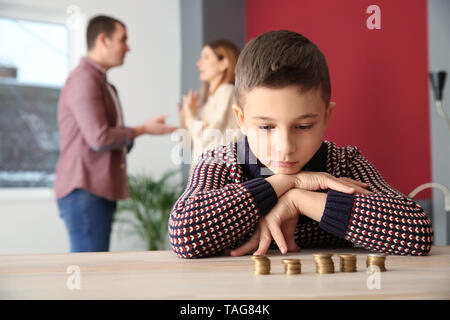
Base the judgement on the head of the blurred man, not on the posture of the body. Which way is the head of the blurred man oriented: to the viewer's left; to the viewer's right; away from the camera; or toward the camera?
to the viewer's right

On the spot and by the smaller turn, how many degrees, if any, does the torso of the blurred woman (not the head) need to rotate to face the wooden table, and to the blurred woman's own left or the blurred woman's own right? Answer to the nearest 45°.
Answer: approximately 90° to the blurred woman's own left

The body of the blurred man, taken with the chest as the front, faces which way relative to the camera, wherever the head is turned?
to the viewer's right

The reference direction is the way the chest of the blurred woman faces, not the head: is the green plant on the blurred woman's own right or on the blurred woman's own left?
on the blurred woman's own right

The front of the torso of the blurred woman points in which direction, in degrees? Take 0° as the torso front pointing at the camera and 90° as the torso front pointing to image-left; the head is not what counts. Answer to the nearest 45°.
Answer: approximately 90°

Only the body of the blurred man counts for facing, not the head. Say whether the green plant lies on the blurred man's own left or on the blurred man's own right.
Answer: on the blurred man's own left

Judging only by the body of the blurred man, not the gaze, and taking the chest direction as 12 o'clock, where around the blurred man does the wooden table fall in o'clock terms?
The wooden table is roughly at 3 o'clock from the blurred man.
